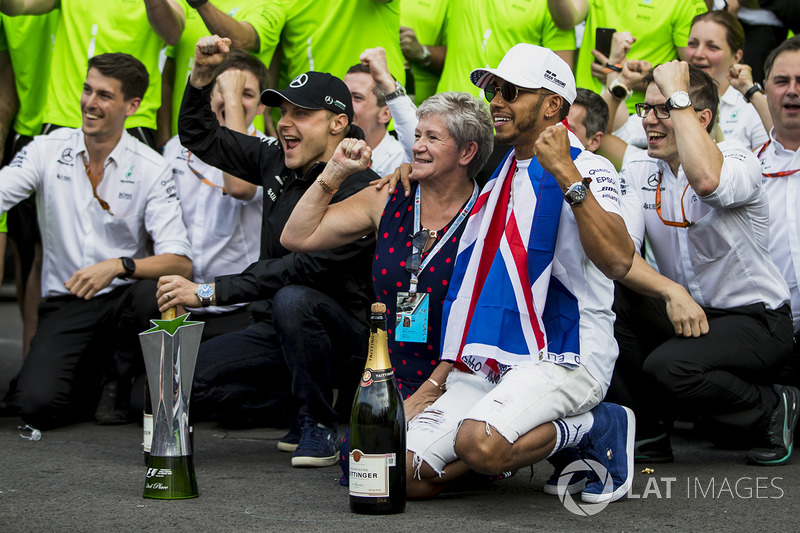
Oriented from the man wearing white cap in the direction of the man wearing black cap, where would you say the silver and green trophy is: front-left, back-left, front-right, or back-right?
front-left

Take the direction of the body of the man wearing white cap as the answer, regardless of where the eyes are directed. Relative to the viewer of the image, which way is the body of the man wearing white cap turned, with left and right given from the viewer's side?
facing the viewer and to the left of the viewer

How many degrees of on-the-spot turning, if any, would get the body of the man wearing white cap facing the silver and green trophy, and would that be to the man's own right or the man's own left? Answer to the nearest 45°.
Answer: approximately 45° to the man's own right

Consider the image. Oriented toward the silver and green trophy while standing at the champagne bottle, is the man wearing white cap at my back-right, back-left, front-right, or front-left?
back-right

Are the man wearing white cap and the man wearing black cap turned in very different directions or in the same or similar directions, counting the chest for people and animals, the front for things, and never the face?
same or similar directions

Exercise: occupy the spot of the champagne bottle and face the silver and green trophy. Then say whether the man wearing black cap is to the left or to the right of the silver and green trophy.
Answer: right

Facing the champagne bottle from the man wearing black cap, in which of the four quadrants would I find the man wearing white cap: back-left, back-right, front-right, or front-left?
front-left

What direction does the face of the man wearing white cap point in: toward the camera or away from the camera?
toward the camera

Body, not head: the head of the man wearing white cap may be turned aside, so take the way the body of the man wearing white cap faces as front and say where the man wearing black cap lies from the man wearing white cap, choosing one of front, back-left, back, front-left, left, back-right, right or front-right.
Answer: right

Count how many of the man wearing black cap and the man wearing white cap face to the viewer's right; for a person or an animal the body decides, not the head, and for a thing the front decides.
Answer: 0

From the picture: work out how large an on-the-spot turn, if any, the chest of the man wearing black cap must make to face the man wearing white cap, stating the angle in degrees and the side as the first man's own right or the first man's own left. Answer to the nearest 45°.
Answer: approximately 90° to the first man's own left

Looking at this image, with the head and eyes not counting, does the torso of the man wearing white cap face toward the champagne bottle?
yes

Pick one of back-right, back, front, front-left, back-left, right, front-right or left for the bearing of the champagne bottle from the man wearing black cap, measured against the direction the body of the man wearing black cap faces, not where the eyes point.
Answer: front-left
